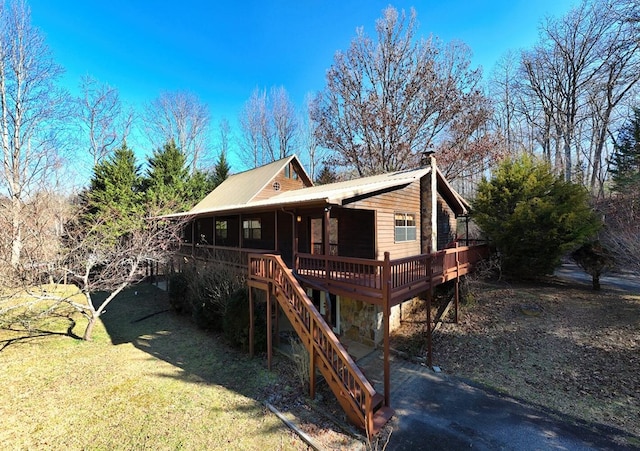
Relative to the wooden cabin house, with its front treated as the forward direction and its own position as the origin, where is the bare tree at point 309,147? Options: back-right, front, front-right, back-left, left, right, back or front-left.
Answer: back-right

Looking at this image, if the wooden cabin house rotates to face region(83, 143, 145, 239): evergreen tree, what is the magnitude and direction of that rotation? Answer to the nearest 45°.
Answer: approximately 90° to its right

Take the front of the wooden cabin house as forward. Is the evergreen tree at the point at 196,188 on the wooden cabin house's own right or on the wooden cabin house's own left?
on the wooden cabin house's own right

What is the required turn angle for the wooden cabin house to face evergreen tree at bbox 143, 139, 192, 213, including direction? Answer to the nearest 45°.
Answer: approximately 90° to its right

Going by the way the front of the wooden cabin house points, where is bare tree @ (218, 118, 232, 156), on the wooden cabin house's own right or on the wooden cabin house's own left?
on the wooden cabin house's own right

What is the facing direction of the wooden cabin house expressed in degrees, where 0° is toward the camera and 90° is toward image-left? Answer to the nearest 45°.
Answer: approximately 45°
